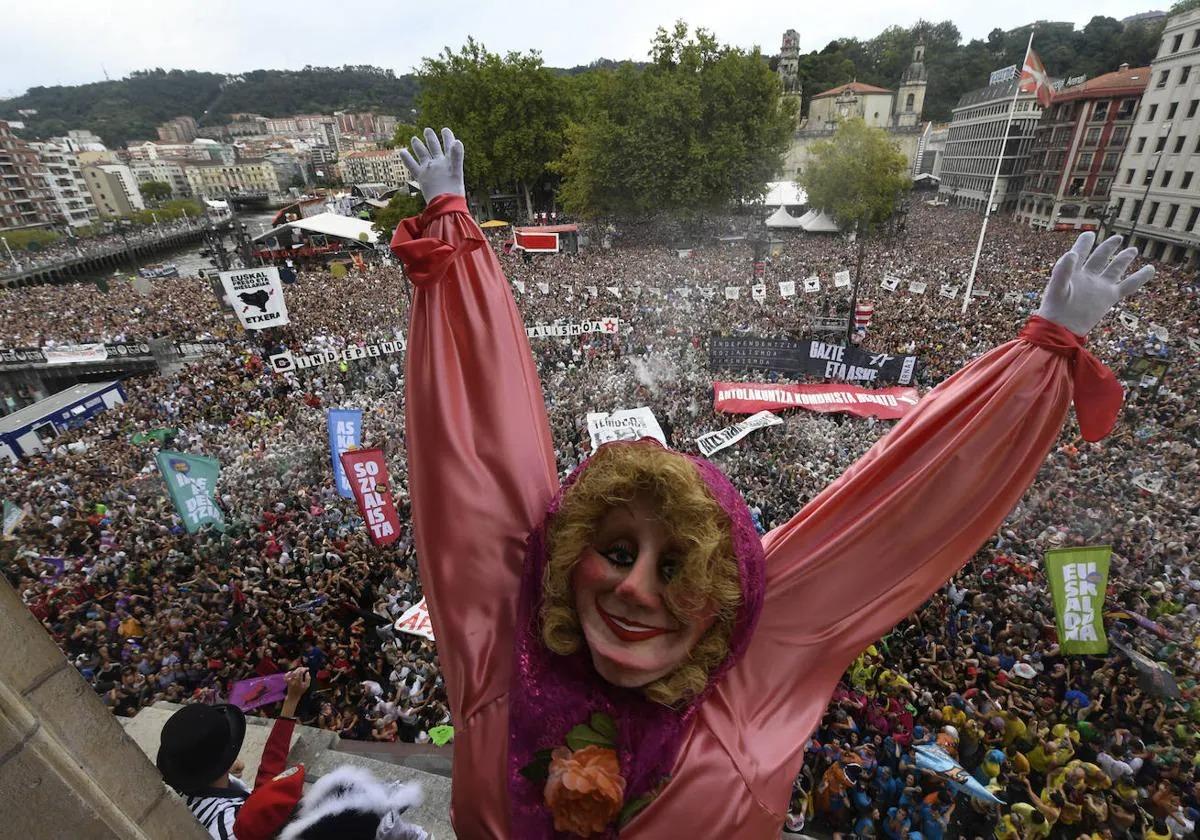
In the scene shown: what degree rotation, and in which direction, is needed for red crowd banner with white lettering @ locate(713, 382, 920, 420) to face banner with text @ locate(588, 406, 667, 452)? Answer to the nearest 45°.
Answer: approximately 45° to its right

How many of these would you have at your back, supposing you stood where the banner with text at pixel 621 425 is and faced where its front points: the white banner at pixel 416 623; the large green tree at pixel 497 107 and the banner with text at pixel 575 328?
2

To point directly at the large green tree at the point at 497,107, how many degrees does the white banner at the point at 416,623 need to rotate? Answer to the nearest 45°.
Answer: approximately 180°

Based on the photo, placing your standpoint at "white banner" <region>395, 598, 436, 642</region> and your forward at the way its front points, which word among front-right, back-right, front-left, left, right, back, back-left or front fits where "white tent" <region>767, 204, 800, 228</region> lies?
back-left

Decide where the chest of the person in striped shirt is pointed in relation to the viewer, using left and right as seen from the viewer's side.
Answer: facing away from the viewer and to the right of the viewer

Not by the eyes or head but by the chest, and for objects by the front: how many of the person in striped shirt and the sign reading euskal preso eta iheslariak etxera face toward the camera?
1

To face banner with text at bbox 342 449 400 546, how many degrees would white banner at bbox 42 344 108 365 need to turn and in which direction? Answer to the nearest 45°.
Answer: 0° — it already faces it

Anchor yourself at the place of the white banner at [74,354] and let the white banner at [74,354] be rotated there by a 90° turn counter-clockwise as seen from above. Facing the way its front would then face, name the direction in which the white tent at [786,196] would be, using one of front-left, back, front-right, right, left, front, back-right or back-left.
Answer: front

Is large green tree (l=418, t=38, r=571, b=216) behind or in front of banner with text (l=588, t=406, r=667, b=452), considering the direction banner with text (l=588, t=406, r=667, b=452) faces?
behind
